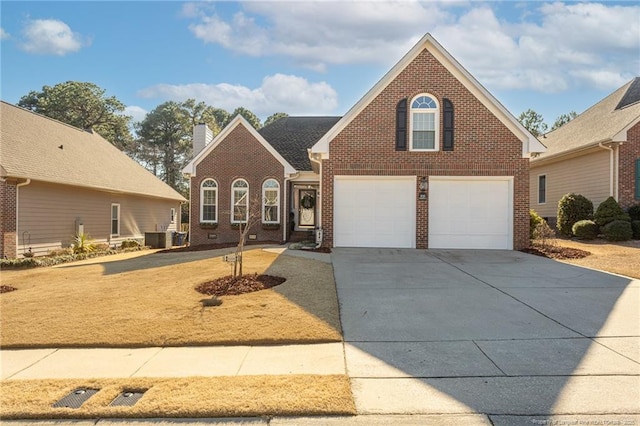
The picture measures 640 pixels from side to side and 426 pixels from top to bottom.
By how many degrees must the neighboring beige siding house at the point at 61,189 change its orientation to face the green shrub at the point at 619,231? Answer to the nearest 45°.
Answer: approximately 90° to its left

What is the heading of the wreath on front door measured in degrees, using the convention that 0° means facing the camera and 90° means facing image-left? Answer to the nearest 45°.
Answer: approximately 0°

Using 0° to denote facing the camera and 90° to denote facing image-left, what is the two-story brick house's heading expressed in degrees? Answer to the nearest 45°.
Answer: approximately 0°

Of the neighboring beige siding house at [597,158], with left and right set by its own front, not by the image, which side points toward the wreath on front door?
right

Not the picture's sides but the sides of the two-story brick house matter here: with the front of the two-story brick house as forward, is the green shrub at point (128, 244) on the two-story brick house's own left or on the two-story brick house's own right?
on the two-story brick house's own right

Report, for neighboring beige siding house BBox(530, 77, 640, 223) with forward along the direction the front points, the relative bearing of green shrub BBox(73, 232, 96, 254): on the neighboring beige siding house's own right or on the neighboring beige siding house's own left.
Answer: on the neighboring beige siding house's own right

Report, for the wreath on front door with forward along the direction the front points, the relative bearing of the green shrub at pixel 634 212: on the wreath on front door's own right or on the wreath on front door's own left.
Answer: on the wreath on front door's own left

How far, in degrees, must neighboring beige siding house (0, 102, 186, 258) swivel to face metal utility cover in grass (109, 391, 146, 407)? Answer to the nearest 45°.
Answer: approximately 45° to its left

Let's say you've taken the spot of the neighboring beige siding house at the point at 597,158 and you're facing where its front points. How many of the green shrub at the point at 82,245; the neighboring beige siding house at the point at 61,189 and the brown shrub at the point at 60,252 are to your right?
3

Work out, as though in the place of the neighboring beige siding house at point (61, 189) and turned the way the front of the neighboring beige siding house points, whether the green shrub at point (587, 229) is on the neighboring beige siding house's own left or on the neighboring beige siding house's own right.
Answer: on the neighboring beige siding house's own left

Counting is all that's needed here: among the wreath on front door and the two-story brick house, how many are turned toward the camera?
2

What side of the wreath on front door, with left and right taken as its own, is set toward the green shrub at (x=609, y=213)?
left

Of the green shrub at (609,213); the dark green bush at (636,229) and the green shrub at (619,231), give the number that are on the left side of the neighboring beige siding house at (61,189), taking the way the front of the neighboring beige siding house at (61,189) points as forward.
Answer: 3

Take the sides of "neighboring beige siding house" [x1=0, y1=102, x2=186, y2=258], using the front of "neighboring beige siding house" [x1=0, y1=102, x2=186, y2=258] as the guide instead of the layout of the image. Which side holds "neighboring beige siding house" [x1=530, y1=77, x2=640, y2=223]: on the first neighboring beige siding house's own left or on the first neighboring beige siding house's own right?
on the first neighboring beige siding house's own left
